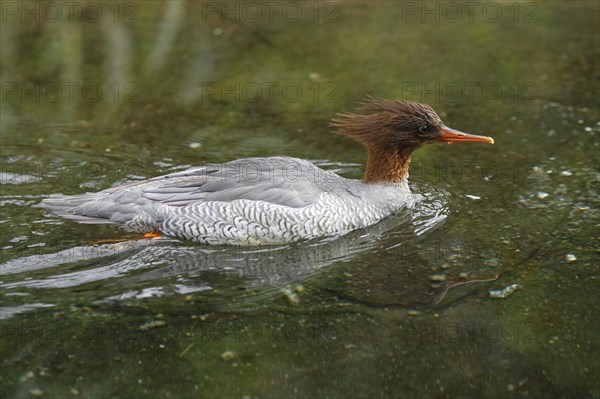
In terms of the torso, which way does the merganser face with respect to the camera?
to the viewer's right
